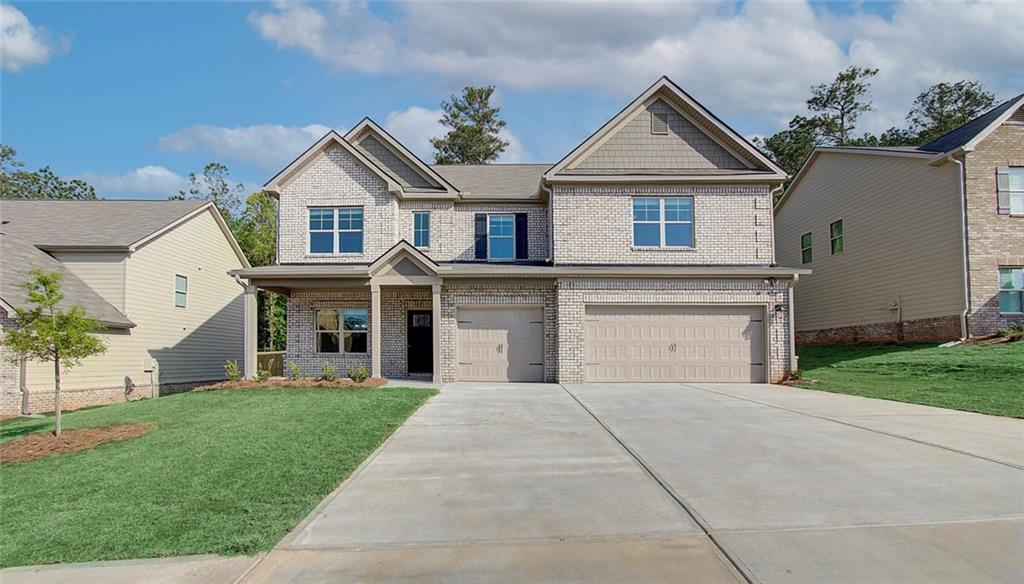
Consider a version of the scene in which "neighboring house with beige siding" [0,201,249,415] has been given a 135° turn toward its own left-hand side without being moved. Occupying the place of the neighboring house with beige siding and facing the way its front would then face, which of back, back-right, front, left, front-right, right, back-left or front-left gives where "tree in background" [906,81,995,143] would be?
front

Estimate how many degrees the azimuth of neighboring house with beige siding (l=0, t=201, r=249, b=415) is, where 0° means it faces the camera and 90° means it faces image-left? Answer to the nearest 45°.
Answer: approximately 45°

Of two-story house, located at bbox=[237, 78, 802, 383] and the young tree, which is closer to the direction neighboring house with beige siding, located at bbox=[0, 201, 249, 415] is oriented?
the young tree

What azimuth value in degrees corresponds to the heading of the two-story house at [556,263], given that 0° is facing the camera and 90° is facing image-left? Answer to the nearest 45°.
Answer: approximately 0°

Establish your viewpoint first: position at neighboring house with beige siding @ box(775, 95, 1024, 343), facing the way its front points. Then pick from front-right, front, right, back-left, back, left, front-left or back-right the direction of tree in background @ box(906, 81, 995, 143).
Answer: back-left

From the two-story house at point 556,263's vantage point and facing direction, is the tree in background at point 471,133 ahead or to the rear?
to the rear

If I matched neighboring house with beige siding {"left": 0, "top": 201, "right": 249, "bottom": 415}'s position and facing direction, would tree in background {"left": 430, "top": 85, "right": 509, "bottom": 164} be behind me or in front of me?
behind

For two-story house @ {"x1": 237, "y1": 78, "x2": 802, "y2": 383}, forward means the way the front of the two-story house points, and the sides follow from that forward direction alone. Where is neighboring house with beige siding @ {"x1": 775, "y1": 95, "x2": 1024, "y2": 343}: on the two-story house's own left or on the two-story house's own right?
on the two-story house's own left
